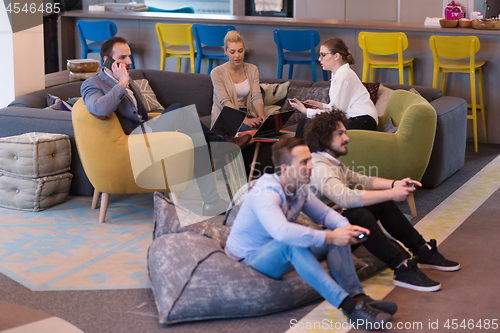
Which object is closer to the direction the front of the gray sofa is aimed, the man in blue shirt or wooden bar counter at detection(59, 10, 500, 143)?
the man in blue shirt

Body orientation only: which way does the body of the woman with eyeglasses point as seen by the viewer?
to the viewer's left

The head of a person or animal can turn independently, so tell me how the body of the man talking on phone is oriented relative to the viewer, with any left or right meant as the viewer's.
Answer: facing to the right of the viewer

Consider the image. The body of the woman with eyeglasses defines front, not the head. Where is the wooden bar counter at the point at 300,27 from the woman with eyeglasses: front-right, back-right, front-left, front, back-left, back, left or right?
right

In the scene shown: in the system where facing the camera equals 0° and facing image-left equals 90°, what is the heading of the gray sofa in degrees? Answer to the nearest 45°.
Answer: approximately 0°

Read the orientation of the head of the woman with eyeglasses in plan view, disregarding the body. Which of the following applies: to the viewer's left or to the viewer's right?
to the viewer's left

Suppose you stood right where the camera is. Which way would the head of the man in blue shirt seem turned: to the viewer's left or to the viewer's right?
to the viewer's right
